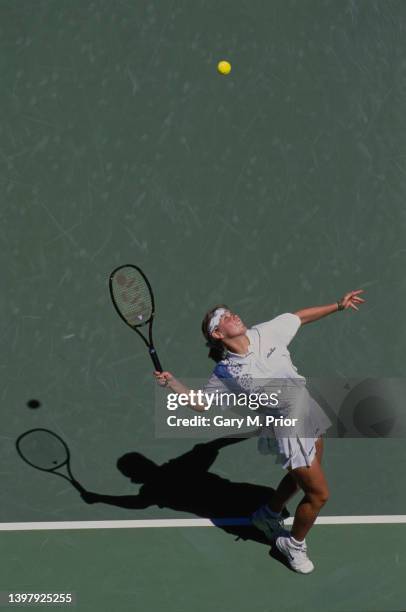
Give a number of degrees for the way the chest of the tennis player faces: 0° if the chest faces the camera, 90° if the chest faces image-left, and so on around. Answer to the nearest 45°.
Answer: approximately 315°
